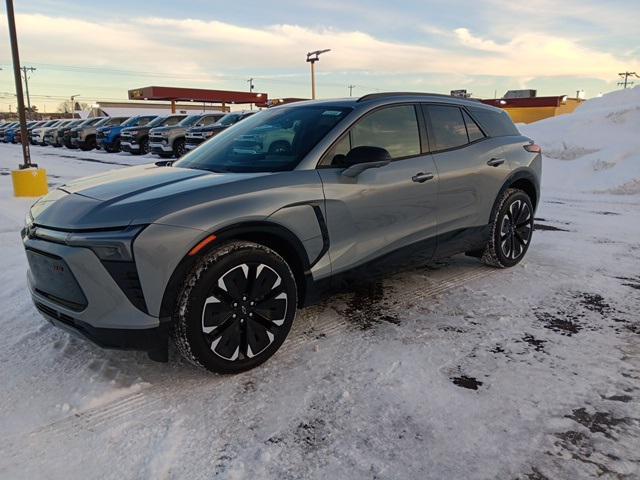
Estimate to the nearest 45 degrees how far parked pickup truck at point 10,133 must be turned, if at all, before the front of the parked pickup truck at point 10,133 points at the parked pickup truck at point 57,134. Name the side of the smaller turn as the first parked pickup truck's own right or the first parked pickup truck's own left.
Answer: approximately 45° to the first parked pickup truck's own left

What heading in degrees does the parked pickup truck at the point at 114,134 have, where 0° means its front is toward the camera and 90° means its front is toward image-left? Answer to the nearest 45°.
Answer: approximately 45°

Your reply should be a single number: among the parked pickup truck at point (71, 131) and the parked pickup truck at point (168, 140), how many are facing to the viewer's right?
0

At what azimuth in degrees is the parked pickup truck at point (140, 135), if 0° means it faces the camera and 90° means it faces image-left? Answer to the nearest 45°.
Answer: approximately 45°

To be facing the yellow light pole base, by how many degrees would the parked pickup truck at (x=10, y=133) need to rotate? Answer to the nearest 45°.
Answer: approximately 45° to its left

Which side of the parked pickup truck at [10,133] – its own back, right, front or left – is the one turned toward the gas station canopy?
back

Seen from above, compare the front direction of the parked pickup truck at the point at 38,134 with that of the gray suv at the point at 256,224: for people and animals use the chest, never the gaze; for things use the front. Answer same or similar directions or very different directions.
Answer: same or similar directions

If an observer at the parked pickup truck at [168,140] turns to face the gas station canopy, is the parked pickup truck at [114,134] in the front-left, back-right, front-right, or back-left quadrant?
front-left

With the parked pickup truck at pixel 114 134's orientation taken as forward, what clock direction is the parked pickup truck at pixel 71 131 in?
the parked pickup truck at pixel 71 131 is roughly at 4 o'clock from the parked pickup truck at pixel 114 134.

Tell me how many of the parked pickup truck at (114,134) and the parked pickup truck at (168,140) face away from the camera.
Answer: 0

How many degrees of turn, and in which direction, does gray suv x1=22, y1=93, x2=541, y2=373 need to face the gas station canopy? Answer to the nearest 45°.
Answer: approximately 135° to its right

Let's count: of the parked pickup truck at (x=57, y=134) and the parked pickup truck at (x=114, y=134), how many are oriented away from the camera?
0

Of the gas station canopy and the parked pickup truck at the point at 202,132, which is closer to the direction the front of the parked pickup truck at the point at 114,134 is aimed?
the parked pickup truck
